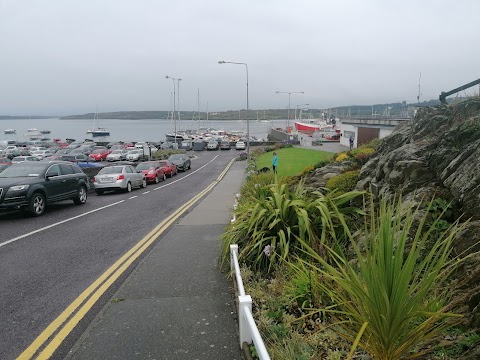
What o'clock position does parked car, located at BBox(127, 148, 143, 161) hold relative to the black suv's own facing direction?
The parked car is roughly at 5 o'clock from the black suv.

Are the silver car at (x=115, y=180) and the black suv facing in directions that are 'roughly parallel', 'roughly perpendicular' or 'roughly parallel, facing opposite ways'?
roughly parallel, facing opposite ways

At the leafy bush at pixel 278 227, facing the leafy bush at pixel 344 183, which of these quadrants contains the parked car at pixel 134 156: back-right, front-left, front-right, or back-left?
front-left

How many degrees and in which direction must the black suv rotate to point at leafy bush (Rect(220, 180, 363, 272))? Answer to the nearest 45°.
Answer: approximately 45° to its left

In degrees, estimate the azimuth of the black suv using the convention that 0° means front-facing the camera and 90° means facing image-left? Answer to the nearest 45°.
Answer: approximately 45°

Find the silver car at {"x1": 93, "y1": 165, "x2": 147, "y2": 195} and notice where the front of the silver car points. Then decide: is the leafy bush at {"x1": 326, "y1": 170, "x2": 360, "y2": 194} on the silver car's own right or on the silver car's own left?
on the silver car's own right

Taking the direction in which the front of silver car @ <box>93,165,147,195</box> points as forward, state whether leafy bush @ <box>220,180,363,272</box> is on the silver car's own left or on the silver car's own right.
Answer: on the silver car's own right

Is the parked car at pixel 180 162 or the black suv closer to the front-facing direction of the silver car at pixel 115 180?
the parked car
